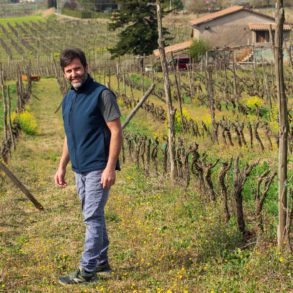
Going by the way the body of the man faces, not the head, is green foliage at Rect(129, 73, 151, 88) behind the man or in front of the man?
behind

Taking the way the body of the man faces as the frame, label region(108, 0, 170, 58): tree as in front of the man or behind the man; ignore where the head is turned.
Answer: behind

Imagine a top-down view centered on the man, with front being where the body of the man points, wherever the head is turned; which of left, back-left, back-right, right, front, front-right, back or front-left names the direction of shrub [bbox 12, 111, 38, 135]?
back-right

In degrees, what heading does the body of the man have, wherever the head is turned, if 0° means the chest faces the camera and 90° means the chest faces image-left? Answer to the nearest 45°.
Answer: approximately 45°

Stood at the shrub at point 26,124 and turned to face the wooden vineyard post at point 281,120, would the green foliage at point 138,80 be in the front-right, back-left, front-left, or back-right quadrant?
back-left

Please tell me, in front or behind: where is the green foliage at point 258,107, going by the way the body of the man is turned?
behind

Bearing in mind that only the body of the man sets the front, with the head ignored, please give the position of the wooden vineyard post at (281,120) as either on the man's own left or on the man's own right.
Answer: on the man's own left
